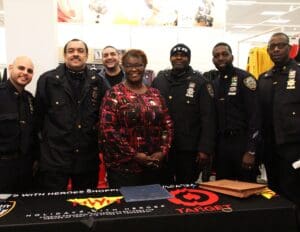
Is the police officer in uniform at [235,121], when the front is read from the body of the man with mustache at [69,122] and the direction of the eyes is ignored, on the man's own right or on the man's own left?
on the man's own left

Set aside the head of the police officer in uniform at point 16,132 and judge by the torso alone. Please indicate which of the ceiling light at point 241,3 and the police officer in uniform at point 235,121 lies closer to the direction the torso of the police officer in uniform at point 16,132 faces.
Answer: the police officer in uniform

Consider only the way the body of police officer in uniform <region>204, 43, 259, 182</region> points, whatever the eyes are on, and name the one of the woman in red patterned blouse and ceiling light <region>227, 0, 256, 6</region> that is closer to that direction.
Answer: the woman in red patterned blouse

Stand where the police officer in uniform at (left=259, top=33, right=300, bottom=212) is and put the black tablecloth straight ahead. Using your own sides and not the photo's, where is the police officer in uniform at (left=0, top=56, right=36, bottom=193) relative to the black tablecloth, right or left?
right
